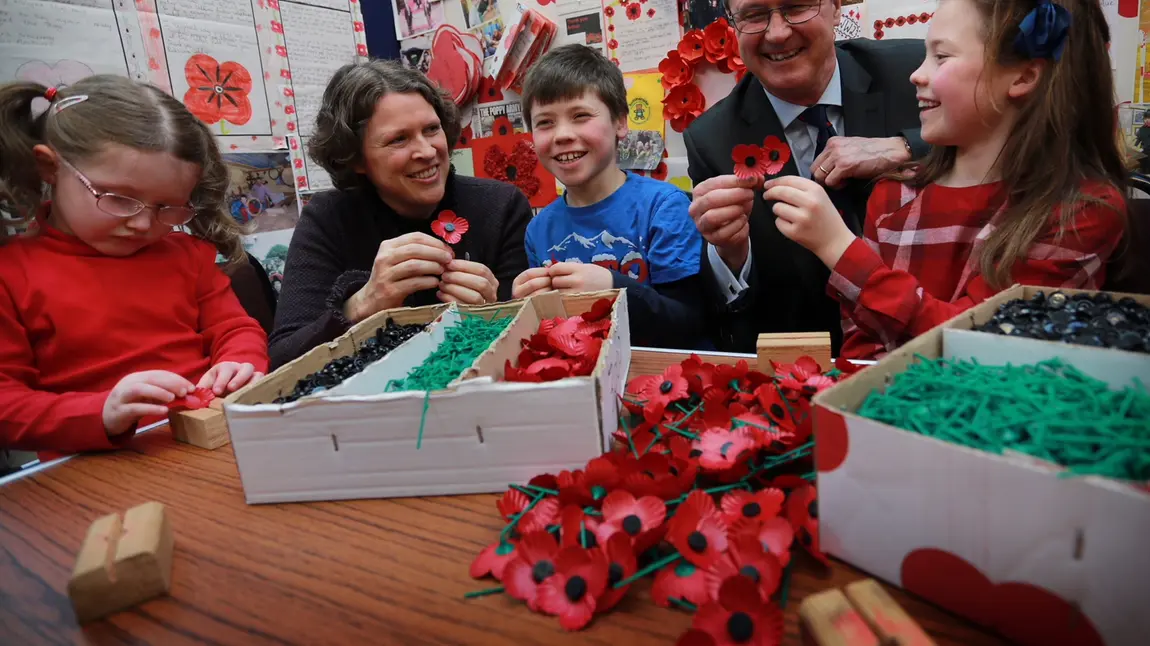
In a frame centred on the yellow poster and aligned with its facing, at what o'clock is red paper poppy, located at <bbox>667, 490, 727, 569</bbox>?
The red paper poppy is roughly at 12 o'clock from the yellow poster.

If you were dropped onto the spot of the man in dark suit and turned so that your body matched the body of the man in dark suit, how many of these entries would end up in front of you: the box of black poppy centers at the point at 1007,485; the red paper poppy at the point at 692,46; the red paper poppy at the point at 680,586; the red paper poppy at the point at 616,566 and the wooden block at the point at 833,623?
4

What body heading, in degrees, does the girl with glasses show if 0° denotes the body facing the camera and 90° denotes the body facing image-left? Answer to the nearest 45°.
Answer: approximately 315°

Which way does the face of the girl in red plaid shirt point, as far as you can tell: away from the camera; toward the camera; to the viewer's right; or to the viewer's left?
to the viewer's left

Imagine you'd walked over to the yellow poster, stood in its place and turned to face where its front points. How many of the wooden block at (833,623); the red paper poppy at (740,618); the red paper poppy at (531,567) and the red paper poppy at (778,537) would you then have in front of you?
4

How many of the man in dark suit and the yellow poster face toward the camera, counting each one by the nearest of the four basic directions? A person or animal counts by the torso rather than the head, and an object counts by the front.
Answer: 2

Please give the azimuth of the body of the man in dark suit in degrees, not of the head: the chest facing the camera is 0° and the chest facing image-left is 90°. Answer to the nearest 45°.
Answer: approximately 0°

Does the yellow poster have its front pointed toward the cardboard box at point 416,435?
yes
